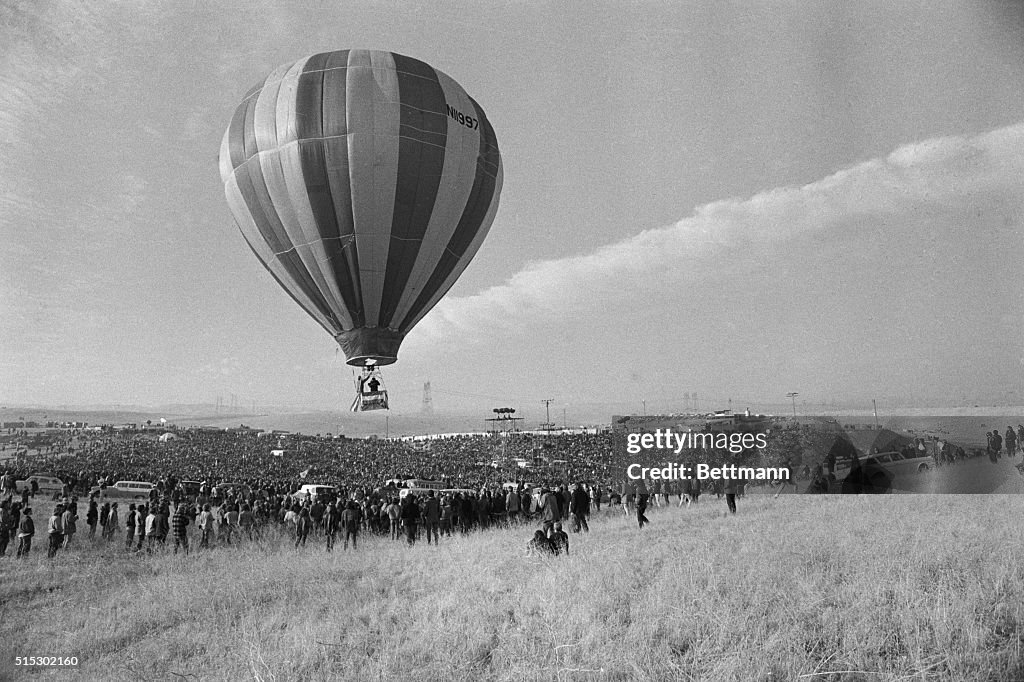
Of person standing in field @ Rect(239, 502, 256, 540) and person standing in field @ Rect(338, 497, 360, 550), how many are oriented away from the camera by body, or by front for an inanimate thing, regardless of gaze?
2

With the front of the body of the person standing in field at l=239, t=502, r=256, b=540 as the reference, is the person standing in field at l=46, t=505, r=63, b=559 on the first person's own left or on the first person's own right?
on the first person's own left

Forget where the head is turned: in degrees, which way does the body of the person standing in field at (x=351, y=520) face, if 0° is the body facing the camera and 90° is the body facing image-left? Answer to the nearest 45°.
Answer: approximately 180°

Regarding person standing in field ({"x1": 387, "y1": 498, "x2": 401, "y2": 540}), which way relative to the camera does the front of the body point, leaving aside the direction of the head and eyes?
away from the camera

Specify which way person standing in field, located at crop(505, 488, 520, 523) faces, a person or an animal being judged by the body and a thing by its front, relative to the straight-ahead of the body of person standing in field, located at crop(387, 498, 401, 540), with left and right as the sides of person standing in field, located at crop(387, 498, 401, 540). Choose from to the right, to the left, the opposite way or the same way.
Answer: the same way

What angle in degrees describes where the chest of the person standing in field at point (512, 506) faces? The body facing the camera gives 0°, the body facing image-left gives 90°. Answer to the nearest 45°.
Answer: approximately 180°

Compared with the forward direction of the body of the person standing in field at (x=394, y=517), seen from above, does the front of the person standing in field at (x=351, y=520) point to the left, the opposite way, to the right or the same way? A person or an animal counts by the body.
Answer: the same way

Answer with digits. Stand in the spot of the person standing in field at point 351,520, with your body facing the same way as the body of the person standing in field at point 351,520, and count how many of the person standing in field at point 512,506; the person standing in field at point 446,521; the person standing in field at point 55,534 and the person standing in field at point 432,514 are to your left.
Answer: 1

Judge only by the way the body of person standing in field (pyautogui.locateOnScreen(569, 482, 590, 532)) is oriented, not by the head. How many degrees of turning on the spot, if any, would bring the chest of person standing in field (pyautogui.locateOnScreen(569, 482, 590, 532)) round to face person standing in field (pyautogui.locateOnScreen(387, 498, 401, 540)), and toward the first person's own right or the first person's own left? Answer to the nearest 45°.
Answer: approximately 45° to the first person's own left

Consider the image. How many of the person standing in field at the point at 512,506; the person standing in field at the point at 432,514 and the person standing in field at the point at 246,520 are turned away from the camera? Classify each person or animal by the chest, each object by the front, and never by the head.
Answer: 3

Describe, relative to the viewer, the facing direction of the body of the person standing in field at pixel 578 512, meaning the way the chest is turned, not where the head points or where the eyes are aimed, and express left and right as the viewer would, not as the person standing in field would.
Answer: facing away from the viewer

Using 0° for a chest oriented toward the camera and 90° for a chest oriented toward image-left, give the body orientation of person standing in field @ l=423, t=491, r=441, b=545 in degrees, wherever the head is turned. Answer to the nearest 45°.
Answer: approximately 180°
